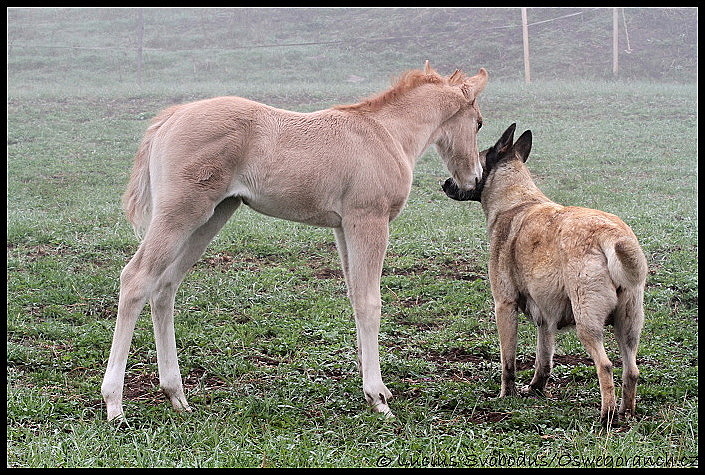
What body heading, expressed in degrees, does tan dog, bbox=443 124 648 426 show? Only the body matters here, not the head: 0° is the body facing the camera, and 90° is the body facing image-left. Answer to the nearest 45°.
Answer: approximately 135°

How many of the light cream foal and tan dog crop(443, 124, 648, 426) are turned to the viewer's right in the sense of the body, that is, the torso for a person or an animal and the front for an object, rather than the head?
1

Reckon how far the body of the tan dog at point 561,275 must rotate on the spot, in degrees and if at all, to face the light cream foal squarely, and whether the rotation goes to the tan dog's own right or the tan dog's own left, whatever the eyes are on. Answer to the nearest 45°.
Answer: approximately 45° to the tan dog's own left

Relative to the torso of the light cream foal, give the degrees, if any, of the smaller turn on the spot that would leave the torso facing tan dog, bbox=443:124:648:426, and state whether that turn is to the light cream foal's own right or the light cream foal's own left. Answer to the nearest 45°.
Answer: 0° — it already faces it

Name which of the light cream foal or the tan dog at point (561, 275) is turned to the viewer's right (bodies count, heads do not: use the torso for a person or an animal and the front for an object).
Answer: the light cream foal

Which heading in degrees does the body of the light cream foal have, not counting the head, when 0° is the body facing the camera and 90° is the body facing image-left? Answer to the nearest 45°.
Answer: approximately 270°
